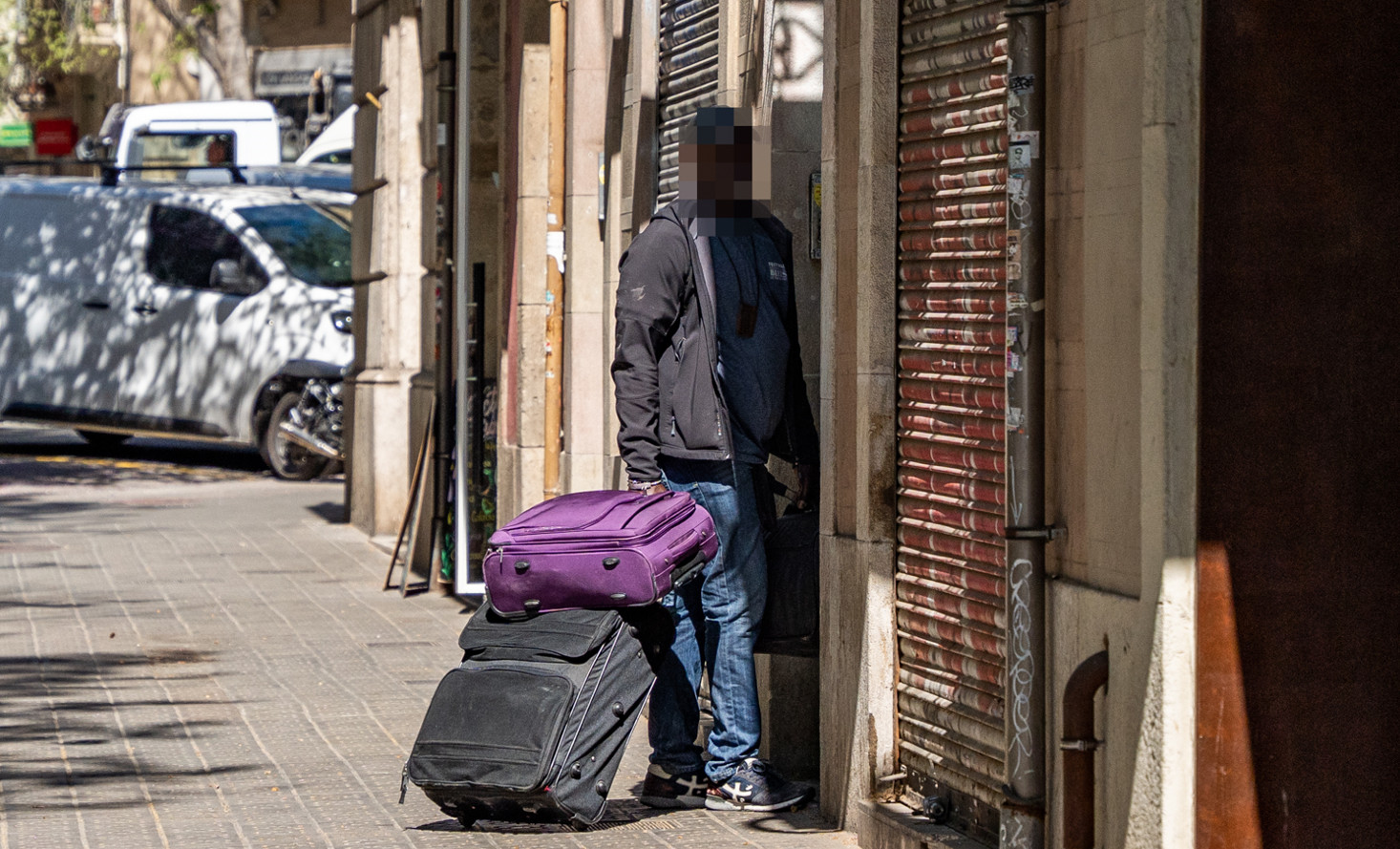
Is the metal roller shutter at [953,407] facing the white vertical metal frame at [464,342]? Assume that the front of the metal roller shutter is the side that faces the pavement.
no

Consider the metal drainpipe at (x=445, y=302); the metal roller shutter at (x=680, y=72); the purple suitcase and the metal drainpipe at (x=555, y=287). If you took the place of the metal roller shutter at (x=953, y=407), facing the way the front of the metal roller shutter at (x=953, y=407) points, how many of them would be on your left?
0

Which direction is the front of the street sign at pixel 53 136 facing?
toward the camera

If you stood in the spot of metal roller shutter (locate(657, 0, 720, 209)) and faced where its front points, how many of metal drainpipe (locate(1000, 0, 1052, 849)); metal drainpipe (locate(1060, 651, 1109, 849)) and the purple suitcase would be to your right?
0

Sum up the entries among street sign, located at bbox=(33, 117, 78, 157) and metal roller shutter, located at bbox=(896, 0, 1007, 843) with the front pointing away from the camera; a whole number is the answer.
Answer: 0

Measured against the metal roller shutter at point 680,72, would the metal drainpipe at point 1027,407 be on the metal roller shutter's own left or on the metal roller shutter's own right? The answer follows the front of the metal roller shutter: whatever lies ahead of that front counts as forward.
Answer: on the metal roller shutter's own left

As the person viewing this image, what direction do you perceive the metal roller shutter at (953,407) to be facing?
facing the viewer and to the left of the viewer

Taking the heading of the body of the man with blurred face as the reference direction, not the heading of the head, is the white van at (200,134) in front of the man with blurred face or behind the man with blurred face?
behind

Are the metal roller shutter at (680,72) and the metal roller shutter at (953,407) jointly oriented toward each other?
no

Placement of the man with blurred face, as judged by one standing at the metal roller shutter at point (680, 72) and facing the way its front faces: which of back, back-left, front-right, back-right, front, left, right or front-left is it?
front-left

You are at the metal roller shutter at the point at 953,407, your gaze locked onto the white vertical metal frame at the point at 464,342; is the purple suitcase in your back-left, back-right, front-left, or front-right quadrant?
front-left
